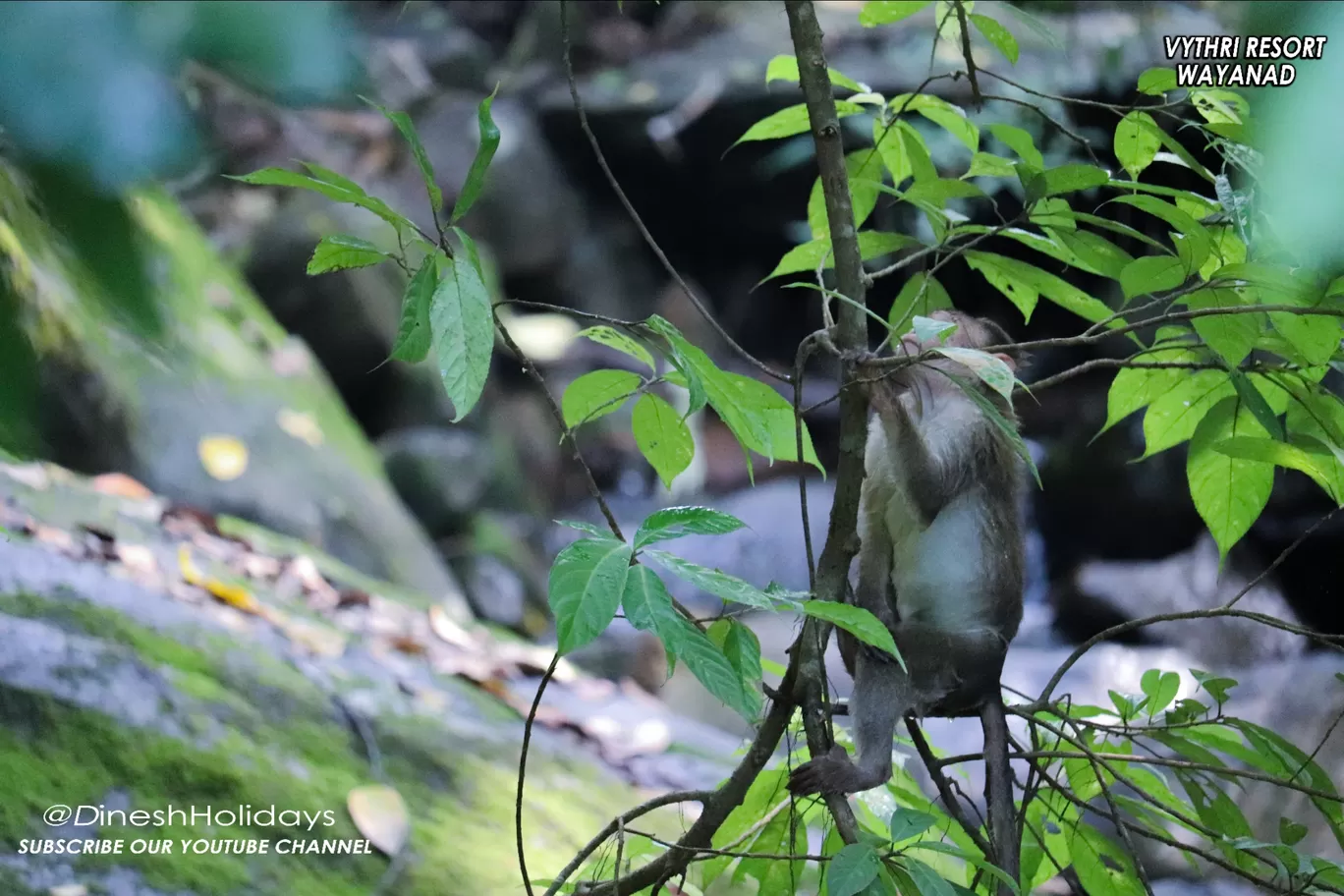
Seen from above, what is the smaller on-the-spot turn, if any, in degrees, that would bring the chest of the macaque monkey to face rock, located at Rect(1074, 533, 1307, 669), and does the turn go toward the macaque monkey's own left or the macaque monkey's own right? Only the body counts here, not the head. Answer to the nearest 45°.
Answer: approximately 135° to the macaque monkey's own right

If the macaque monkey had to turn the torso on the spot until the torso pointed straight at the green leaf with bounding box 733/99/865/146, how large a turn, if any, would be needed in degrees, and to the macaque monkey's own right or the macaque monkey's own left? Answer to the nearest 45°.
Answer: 0° — it already faces it
